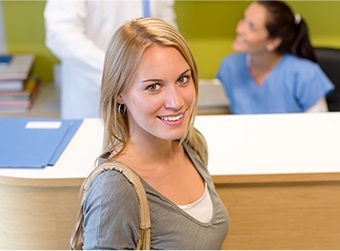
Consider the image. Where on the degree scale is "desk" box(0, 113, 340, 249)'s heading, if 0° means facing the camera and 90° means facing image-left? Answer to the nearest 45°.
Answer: approximately 0°

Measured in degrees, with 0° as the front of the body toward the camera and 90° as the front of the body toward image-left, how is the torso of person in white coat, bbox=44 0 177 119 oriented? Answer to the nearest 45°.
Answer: approximately 315°

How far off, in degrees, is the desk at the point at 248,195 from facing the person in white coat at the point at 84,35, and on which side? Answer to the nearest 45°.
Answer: approximately 135° to its right

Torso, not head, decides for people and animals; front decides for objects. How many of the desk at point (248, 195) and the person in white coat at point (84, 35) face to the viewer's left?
0
